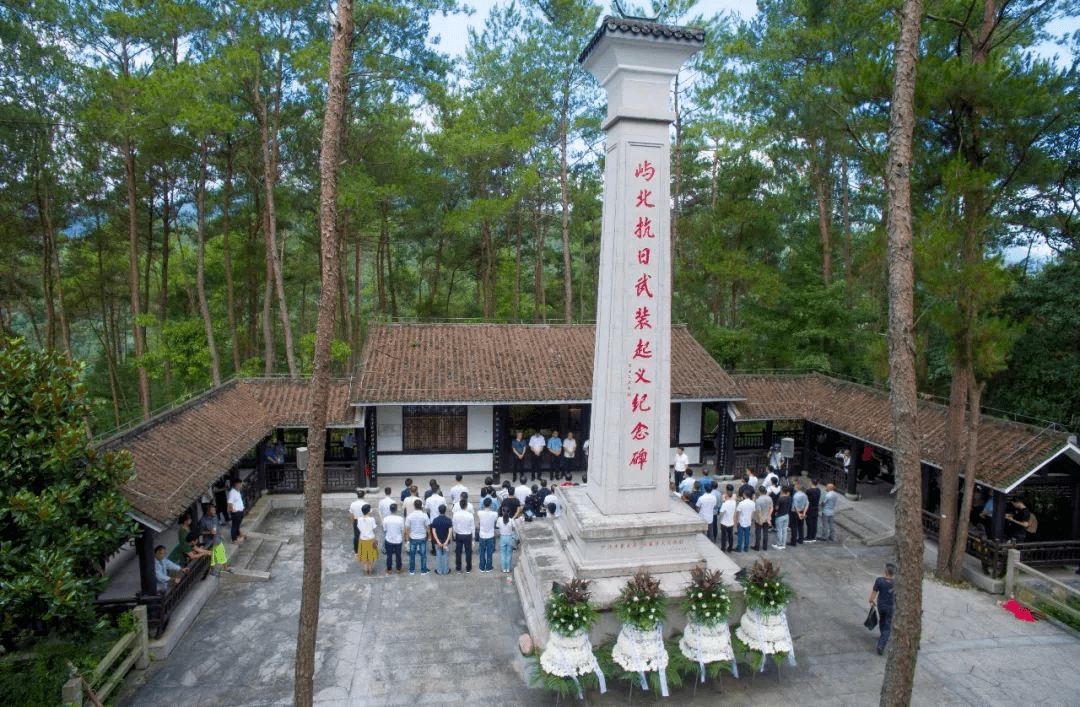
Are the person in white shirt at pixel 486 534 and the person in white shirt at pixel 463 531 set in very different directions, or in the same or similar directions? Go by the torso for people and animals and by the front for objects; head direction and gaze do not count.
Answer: same or similar directions

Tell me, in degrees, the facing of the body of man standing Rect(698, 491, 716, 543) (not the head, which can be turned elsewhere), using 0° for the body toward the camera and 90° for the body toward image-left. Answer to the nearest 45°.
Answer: approximately 180°

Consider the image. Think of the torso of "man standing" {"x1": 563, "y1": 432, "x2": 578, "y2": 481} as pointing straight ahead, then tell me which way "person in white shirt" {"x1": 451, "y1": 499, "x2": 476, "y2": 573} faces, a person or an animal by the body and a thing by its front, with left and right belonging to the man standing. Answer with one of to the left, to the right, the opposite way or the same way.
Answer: the opposite way

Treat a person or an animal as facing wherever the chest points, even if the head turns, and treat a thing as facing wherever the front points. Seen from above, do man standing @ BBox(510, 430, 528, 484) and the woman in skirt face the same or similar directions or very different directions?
very different directions

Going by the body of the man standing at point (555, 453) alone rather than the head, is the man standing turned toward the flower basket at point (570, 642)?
yes

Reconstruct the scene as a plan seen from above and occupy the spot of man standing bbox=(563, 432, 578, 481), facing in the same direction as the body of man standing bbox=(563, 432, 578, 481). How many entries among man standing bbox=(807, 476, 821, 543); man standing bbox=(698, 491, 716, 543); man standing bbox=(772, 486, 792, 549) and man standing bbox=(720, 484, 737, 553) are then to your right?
0

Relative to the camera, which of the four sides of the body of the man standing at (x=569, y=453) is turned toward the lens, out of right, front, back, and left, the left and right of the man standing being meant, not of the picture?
front

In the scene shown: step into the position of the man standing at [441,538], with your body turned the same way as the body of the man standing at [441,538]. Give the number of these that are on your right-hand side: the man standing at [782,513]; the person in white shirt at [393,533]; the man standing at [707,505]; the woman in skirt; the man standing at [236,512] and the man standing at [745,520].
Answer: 3

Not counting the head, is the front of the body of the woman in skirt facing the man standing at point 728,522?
no

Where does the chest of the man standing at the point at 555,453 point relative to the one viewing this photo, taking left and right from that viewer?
facing the viewer

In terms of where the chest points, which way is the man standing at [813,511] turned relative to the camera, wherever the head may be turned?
away from the camera

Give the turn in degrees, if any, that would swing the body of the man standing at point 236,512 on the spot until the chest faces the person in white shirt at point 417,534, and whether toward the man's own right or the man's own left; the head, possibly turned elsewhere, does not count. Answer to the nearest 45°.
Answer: approximately 45° to the man's own right

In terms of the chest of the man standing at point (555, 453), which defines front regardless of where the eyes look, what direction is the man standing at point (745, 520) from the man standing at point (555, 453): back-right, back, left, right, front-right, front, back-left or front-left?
front-left

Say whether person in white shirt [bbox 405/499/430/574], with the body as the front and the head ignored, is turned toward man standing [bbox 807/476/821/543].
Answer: no

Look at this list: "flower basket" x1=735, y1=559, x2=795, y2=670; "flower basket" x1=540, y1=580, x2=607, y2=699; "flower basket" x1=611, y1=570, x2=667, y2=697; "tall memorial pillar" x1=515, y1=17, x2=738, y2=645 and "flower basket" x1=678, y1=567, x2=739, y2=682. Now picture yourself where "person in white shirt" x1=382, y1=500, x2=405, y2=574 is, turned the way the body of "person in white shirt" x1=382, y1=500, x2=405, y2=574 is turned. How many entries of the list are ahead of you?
0

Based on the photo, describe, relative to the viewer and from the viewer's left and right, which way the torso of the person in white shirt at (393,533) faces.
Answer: facing away from the viewer

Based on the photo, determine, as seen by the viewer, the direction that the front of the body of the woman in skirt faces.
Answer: away from the camera

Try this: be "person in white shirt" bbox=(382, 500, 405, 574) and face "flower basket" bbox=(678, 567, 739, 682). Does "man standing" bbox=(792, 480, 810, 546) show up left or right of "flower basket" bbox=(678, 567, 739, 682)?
left
